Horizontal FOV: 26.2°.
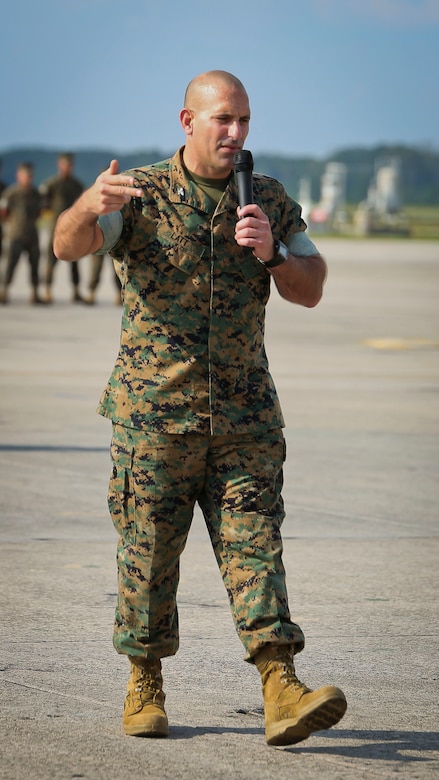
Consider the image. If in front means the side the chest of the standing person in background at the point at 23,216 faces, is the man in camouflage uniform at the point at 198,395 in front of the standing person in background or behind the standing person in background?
in front

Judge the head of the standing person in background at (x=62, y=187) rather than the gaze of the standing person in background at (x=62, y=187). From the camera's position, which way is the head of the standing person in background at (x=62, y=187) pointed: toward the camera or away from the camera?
toward the camera

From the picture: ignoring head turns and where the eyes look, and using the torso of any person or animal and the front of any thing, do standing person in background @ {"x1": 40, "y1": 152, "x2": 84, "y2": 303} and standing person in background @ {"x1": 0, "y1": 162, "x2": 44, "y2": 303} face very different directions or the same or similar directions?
same or similar directions

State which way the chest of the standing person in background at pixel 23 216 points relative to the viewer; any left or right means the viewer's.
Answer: facing the viewer

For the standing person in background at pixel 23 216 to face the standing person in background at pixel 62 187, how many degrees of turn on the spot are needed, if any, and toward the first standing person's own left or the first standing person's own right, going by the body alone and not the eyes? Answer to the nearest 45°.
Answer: approximately 45° to the first standing person's own left

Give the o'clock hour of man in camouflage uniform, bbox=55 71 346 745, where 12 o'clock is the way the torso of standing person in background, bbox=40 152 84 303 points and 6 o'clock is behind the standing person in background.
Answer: The man in camouflage uniform is roughly at 12 o'clock from the standing person in background.

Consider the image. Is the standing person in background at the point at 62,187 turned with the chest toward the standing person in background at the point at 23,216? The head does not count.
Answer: no

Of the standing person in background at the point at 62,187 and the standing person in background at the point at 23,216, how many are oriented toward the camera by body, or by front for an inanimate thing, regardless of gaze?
2

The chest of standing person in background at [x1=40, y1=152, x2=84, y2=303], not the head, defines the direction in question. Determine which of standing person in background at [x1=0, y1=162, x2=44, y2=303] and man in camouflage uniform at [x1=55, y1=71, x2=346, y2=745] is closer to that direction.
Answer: the man in camouflage uniform

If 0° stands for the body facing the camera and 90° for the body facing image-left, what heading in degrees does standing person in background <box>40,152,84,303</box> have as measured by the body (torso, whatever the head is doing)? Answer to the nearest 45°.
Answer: approximately 0°
